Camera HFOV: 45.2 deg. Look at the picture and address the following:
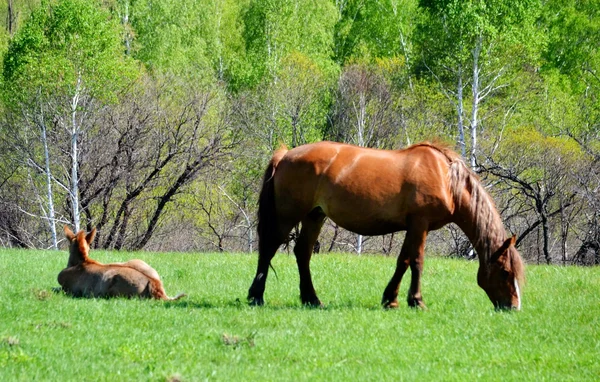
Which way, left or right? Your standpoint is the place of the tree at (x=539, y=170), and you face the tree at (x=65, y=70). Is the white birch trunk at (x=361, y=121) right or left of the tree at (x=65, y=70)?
right

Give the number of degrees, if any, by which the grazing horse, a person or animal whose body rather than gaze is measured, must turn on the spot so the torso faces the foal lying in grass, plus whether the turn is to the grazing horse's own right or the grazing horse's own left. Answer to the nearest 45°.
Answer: approximately 180°

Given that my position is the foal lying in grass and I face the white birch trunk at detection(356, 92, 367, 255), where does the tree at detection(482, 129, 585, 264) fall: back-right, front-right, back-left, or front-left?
front-right

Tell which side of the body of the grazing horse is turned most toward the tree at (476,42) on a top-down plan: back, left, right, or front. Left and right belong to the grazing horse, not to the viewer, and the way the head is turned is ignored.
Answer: left

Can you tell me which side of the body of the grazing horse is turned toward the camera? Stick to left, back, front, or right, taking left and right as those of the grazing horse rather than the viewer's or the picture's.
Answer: right

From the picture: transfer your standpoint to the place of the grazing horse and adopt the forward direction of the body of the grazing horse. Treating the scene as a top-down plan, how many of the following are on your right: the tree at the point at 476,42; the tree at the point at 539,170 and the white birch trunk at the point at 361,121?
0

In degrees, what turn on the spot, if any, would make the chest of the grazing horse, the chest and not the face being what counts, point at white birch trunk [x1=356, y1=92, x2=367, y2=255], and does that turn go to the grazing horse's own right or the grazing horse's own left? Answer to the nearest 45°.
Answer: approximately 90° to the grazing horse's own left
